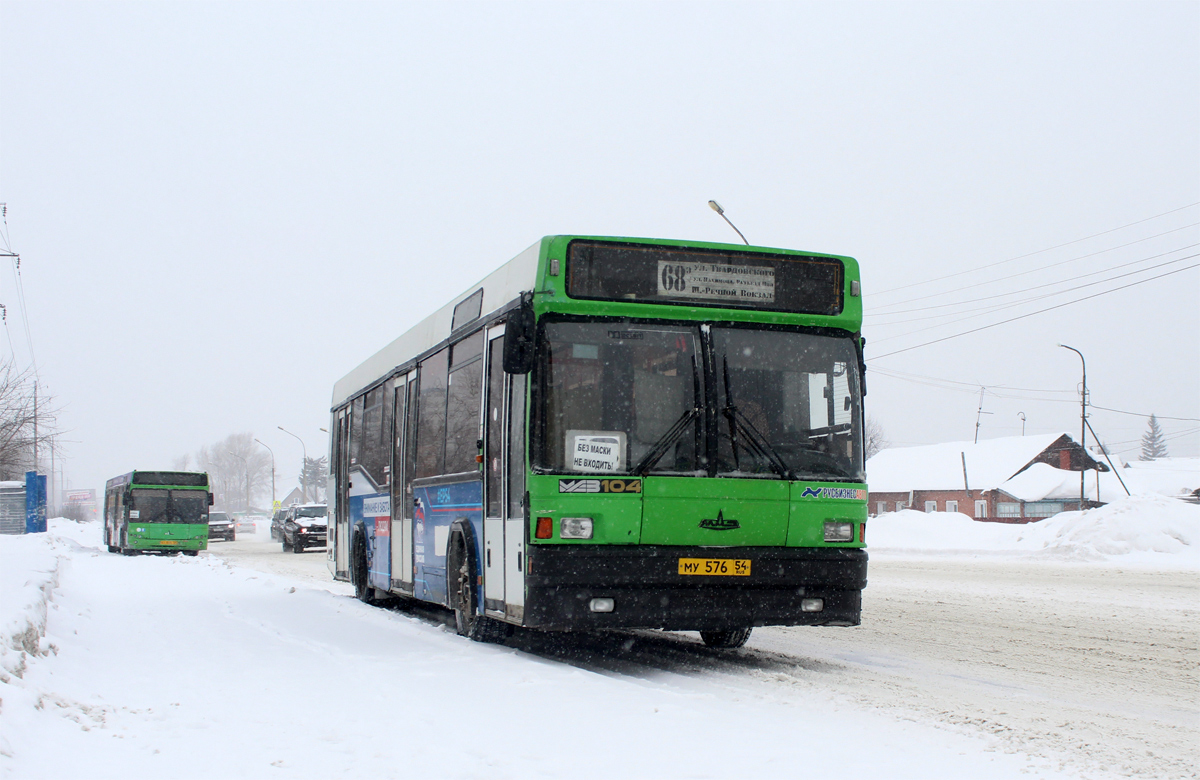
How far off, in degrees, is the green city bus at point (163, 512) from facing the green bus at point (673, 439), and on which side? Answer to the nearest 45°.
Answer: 0° — it already faces it

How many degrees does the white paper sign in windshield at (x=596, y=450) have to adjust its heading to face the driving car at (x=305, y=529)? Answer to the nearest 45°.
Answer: approximately 180°

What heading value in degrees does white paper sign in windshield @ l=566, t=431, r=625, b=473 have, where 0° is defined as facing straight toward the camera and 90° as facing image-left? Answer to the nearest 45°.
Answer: approximately 0°

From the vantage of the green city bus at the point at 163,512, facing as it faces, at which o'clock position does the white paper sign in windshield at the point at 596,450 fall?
The white paper sign in windshield is roughly at 12 o'clock from the green city bus.

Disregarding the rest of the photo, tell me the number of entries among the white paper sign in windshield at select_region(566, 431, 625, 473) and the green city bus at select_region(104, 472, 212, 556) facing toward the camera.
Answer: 2

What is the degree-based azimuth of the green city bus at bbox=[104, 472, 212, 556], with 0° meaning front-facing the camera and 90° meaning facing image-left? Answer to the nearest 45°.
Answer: approximately 0°
